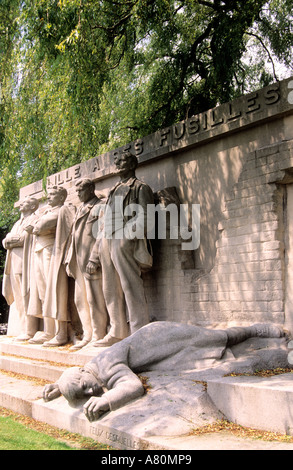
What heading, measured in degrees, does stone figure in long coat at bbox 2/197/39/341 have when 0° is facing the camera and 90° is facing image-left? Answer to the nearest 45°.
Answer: approximately 45°

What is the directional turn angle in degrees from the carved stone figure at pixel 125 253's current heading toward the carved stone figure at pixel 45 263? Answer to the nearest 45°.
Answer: approximately 90° to its right

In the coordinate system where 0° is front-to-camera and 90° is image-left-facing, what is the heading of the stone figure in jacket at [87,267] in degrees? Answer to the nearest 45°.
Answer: approximately 45°

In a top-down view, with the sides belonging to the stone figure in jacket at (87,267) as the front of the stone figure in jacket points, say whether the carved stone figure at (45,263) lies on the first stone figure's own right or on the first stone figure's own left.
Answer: on the first stone figure's own right

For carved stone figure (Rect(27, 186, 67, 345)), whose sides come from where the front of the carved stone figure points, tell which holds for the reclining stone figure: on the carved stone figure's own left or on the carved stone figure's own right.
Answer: on the carved stone figure's own left

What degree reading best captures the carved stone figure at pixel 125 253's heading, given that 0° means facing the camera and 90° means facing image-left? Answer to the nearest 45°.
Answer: approximately 45°
